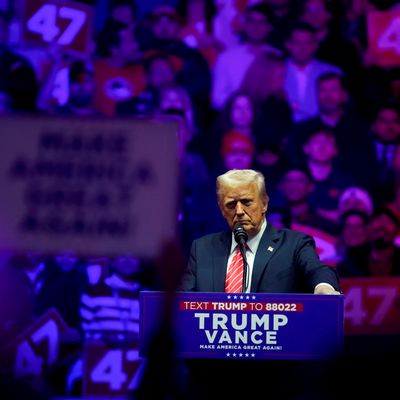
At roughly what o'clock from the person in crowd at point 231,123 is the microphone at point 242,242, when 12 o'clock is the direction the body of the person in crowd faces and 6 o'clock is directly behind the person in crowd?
The microphone is roughly at 12 o'clock from the person in crowd.

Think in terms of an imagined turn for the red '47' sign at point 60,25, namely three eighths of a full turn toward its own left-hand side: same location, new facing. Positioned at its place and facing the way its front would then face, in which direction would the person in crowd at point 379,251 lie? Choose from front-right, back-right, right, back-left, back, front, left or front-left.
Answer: front-right

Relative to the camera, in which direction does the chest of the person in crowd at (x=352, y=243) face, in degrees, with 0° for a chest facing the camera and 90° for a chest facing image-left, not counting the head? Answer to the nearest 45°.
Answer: approximately 0°

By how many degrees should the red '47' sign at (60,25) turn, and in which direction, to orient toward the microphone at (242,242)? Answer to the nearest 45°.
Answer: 0° — it already faces it

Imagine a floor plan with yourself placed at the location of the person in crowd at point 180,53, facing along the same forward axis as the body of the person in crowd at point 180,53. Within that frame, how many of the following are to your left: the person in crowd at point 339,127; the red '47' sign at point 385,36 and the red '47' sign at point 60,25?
2

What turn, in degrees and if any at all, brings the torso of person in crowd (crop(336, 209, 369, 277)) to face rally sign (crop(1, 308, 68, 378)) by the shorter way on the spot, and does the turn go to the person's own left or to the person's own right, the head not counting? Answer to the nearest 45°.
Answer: approximately 90° to the person's own right

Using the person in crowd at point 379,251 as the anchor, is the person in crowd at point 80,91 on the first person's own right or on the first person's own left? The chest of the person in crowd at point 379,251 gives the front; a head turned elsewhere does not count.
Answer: on the first person's own right

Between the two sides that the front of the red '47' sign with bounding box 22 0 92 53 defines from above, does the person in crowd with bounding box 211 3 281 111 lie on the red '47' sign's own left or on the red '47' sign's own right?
on the red '47' sign's own left

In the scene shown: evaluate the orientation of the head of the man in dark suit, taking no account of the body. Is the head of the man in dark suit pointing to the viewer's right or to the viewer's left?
to the viewer's left
